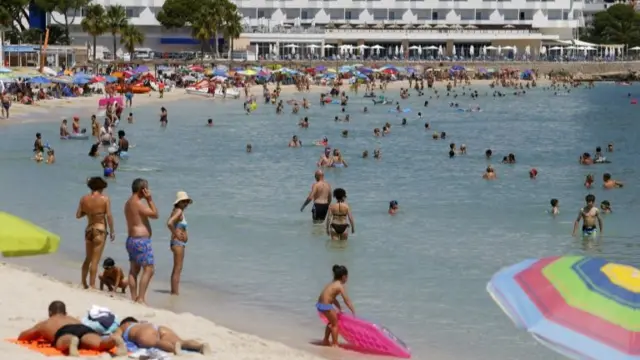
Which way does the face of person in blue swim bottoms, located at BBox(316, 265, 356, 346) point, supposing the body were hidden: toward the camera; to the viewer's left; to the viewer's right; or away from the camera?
to the viewer's right

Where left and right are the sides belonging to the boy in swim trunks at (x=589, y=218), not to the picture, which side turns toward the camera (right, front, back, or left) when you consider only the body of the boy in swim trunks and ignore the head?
front

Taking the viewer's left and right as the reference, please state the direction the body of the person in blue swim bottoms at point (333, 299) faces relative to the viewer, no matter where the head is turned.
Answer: facing to the right of the viewer

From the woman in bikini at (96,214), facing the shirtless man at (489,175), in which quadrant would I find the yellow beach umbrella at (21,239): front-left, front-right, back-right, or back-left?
back-left

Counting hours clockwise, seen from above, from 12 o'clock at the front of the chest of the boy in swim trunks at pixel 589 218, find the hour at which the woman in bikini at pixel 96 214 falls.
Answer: The woman in bikini is roughly at 1 o'clock from the boy in swim trunks.

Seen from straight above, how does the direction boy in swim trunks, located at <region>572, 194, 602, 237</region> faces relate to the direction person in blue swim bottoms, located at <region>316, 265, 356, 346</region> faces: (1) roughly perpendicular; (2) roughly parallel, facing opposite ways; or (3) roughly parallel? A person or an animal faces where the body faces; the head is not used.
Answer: roughly perpendicular

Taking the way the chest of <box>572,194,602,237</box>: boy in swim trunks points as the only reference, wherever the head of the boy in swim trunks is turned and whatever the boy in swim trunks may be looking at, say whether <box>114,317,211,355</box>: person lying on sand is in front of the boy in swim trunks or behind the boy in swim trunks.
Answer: in front
